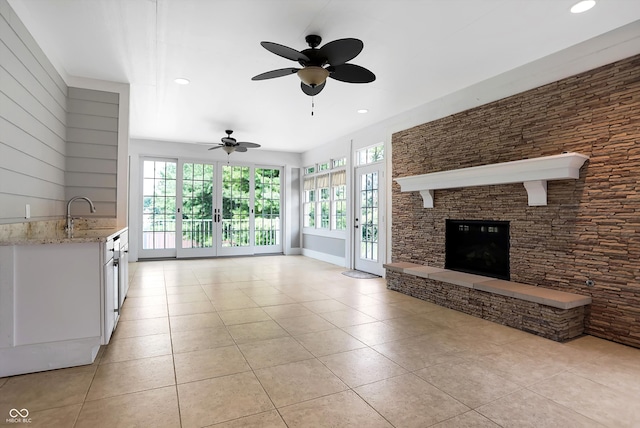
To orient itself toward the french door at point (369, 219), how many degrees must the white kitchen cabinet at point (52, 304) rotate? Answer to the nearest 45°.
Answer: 0° — it already faces it

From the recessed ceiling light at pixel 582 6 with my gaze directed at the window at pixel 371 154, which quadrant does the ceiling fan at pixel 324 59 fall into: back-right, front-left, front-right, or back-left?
front-left

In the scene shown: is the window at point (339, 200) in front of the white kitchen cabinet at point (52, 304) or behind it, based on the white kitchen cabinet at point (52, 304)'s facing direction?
in front

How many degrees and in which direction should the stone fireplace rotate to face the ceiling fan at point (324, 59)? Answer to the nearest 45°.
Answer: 0° — it already faces it

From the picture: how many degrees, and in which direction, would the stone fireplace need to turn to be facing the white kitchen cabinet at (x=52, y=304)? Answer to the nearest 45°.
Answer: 0° — it already faces it

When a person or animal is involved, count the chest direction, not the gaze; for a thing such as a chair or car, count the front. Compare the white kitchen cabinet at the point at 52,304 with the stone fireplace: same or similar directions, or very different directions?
very different directions

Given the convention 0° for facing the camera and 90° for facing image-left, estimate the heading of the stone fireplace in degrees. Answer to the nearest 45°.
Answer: approximately 45°

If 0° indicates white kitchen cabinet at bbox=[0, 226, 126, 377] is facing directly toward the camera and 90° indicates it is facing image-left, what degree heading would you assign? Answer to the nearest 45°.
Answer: approximately 270°

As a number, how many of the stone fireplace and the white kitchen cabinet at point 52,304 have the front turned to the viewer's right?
1

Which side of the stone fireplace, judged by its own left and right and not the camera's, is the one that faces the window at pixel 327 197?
right

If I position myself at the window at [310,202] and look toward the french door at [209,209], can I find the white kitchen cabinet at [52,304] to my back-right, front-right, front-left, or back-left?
front-left

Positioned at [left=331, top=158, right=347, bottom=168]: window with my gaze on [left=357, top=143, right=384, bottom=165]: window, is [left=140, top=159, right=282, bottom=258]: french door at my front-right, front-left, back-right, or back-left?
back-right

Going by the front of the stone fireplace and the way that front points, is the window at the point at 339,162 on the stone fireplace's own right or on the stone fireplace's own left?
on the stone fireplace's own right

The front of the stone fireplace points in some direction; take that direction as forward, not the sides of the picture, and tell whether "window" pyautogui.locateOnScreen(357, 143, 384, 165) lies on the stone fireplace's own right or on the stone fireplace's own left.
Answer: on the stone fireplace's own right

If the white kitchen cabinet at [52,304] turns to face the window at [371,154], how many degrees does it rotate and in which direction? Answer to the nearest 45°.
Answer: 0° — it already faces it
